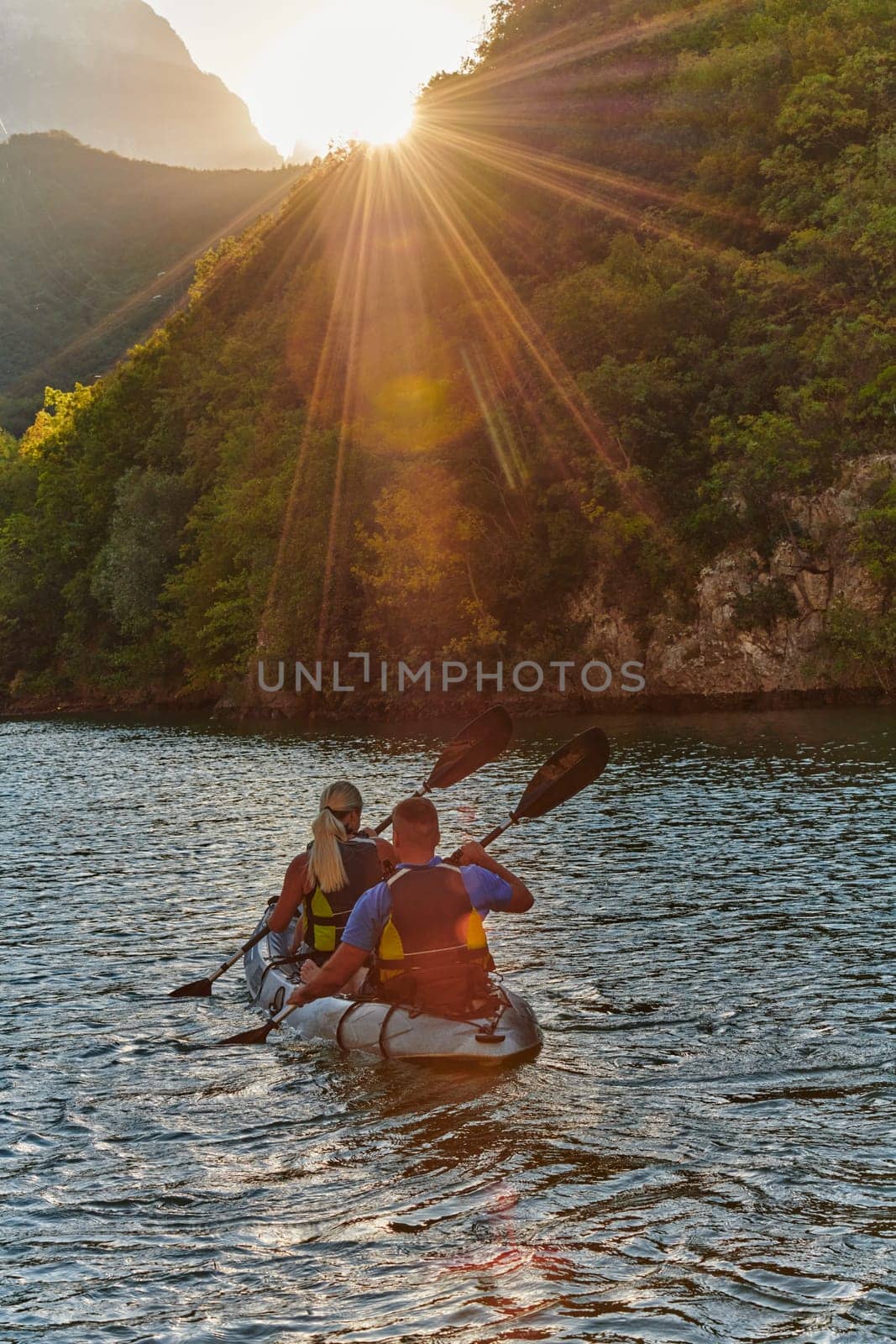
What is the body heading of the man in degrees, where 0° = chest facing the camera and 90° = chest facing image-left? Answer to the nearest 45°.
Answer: approximately 180°

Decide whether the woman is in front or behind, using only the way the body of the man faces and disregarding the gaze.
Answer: in front

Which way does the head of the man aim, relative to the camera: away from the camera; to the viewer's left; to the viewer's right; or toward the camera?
away from the camera
